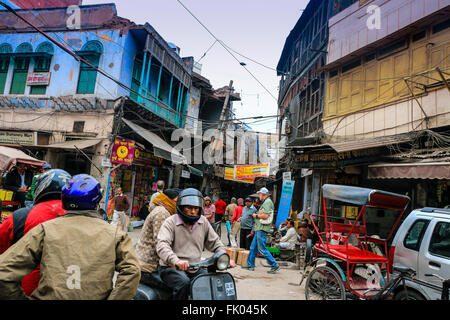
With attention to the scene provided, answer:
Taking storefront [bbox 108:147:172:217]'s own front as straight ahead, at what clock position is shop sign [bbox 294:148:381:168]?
The shop sign is roughly at 12 o'clock from the storefront.

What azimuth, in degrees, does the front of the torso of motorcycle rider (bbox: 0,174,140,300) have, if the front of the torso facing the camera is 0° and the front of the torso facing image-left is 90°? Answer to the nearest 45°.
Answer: approximately 180°

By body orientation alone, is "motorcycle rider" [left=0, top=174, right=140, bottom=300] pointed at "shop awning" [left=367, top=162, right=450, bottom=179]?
no

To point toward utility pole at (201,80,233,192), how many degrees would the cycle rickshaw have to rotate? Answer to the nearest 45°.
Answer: approximately 180°

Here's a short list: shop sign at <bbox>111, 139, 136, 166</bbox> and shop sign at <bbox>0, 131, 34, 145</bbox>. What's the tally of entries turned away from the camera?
0

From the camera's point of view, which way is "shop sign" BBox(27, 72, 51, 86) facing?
toward the camera

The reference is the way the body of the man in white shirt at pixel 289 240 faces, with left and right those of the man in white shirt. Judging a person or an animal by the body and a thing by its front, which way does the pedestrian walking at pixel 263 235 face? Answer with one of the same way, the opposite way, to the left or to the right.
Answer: the same way

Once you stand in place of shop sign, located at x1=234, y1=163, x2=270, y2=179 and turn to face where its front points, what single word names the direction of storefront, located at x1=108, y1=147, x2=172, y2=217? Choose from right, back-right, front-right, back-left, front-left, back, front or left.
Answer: right

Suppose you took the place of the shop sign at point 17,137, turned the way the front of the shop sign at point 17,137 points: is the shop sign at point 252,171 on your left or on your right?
on your left

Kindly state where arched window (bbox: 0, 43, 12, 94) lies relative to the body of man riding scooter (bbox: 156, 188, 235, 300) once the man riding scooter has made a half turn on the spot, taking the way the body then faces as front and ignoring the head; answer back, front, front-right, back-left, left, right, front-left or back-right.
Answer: front

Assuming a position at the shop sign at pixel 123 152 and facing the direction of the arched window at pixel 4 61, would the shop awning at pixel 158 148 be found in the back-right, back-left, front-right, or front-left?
back-right

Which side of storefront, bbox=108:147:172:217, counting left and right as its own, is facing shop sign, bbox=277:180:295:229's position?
front

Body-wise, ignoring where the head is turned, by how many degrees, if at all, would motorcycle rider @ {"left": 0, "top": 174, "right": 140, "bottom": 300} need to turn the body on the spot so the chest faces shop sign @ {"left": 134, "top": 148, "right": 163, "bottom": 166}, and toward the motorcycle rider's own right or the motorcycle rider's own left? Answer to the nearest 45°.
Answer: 0° — they already face it

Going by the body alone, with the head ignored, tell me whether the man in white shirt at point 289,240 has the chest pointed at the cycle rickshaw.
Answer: no

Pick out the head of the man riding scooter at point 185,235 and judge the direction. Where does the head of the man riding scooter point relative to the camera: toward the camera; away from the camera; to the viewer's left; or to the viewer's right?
toward the camera

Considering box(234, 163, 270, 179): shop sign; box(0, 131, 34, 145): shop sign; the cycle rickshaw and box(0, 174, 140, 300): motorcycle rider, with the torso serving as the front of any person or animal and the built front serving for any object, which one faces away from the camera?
the motorcycle rider

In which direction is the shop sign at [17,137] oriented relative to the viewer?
toward the camera

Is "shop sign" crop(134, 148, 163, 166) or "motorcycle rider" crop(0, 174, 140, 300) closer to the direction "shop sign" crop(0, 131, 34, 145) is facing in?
the motorcycle rider
